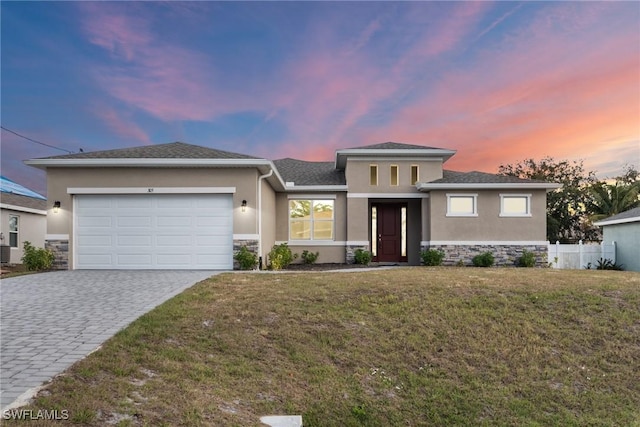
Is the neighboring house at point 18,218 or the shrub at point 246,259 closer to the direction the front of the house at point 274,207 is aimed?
the shrub

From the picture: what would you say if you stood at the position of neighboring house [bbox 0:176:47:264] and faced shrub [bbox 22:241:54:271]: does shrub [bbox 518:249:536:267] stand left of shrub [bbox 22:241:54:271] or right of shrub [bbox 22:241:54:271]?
left

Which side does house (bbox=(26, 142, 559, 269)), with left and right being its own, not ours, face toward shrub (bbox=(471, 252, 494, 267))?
left

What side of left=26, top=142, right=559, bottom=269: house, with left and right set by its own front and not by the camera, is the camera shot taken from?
front

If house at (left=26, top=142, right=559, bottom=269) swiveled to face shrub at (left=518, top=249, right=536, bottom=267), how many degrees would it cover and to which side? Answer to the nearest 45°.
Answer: approximately 90° to its left

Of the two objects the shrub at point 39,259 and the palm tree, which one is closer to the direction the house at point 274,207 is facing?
the shrub

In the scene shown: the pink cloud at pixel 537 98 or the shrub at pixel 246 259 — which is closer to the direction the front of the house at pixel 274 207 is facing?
the shrub

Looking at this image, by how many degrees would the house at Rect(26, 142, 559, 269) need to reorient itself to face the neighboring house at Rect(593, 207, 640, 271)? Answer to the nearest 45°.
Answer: approximately 90° to its left
